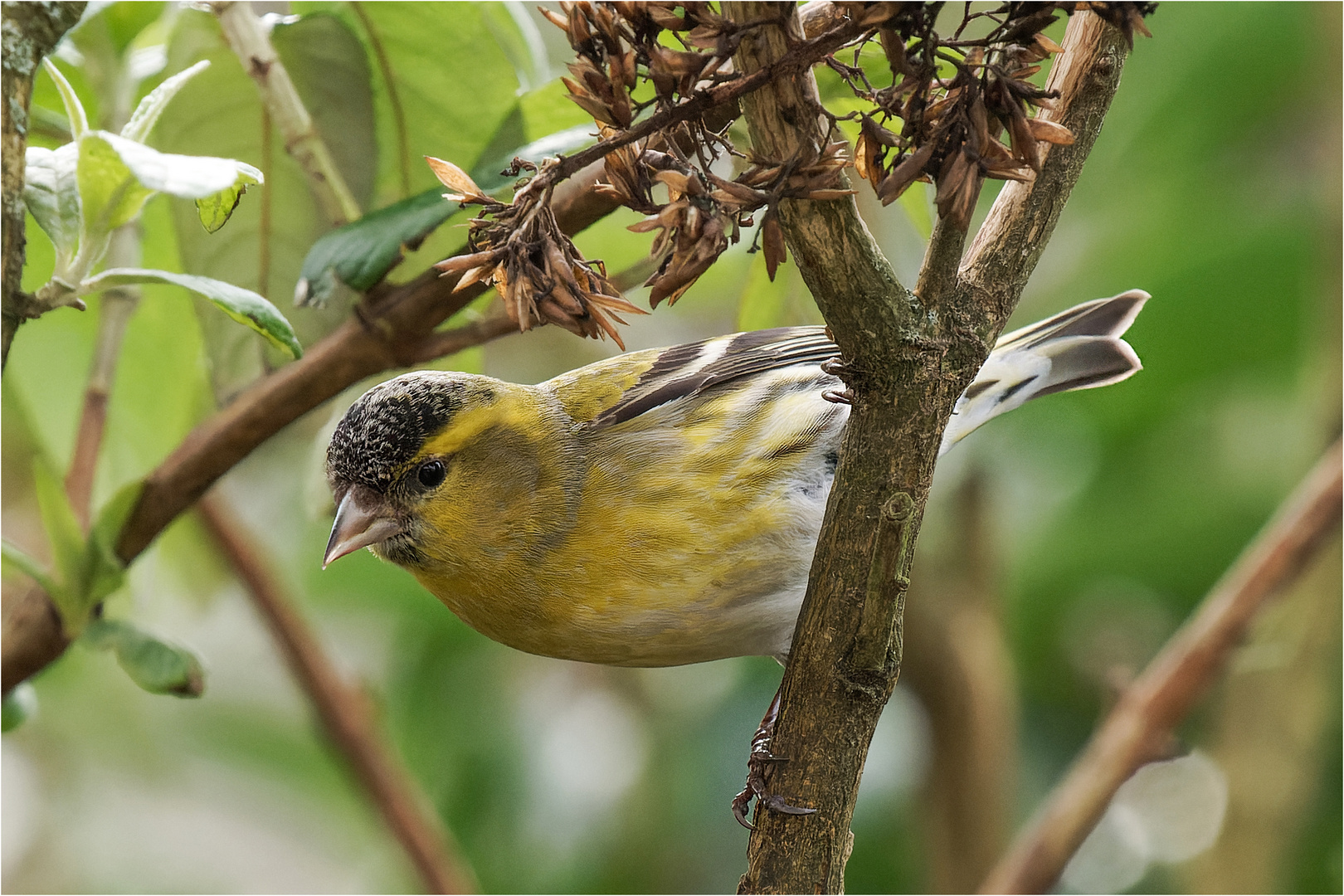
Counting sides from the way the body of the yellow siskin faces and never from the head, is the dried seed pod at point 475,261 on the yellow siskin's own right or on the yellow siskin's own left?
on the yellow siskin's own left

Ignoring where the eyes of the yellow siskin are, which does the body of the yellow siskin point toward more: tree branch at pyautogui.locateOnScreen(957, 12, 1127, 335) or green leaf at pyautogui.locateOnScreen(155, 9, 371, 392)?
the green leaf

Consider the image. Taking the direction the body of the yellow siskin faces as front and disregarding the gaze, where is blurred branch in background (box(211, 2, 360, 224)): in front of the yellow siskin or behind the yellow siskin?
in front

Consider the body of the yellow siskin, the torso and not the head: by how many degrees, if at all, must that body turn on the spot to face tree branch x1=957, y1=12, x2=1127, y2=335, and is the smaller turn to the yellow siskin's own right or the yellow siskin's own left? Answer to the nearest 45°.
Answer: approximately 135° to the yellow siskin's own left

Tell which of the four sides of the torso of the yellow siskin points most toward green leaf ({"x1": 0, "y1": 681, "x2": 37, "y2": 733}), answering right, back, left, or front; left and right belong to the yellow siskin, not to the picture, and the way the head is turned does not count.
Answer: front

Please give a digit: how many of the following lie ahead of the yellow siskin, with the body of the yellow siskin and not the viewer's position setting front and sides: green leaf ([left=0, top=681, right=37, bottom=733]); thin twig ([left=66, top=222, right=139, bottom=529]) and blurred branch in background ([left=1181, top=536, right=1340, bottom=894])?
2

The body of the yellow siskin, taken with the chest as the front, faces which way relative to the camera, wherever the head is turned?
to the viewer's left

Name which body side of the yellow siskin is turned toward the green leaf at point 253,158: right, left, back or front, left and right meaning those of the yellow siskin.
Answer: front
